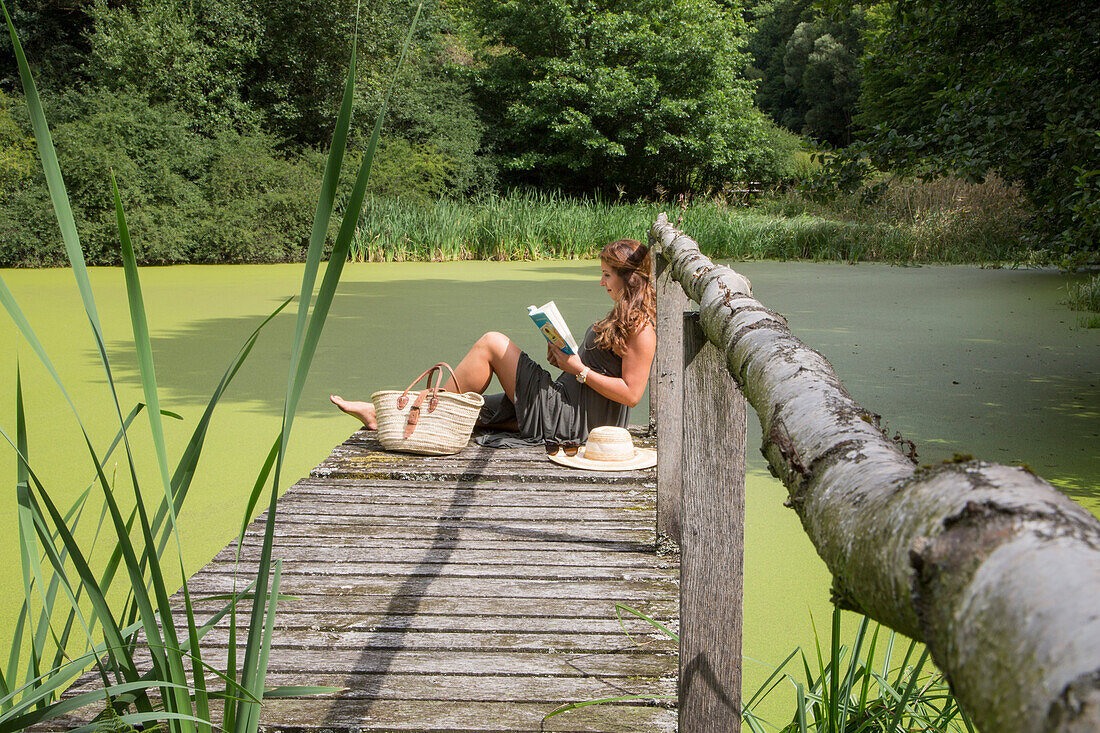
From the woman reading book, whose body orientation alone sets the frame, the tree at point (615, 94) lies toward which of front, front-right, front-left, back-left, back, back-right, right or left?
right

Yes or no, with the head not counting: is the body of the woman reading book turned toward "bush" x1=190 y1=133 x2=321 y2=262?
no

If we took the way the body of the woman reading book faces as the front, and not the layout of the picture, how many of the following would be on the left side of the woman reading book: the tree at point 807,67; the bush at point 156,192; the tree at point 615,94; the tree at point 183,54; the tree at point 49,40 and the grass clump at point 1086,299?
0

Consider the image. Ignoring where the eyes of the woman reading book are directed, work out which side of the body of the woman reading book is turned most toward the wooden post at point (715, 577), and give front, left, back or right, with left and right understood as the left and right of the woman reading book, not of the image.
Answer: left

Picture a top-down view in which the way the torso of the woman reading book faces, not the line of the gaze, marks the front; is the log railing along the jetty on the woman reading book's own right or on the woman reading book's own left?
on the woman reading book's own left

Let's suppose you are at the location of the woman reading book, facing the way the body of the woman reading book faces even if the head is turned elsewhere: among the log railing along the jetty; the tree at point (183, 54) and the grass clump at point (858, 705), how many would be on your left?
2

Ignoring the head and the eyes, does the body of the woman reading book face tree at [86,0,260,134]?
no

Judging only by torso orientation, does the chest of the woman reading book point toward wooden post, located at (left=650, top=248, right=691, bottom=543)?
no

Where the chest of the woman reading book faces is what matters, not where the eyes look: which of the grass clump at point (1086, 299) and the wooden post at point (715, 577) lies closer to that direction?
the wooden post

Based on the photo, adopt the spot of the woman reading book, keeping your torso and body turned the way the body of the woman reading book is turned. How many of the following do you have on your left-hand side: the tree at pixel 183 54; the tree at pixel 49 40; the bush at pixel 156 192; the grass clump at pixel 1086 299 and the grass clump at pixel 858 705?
1

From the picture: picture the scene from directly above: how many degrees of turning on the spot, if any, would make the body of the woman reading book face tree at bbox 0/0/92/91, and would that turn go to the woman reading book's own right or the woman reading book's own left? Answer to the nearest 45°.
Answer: approximately 45° to the woman reading book's own right

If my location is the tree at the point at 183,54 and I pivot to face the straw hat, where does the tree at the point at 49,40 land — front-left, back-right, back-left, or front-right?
back-right

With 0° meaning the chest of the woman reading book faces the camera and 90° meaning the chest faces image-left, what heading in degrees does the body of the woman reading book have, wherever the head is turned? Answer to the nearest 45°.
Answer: approximately 90°

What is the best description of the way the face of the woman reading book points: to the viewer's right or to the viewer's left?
to the viewer's left

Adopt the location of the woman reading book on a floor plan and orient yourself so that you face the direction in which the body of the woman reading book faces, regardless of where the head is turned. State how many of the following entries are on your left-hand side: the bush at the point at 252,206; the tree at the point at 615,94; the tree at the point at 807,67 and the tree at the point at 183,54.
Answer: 0
